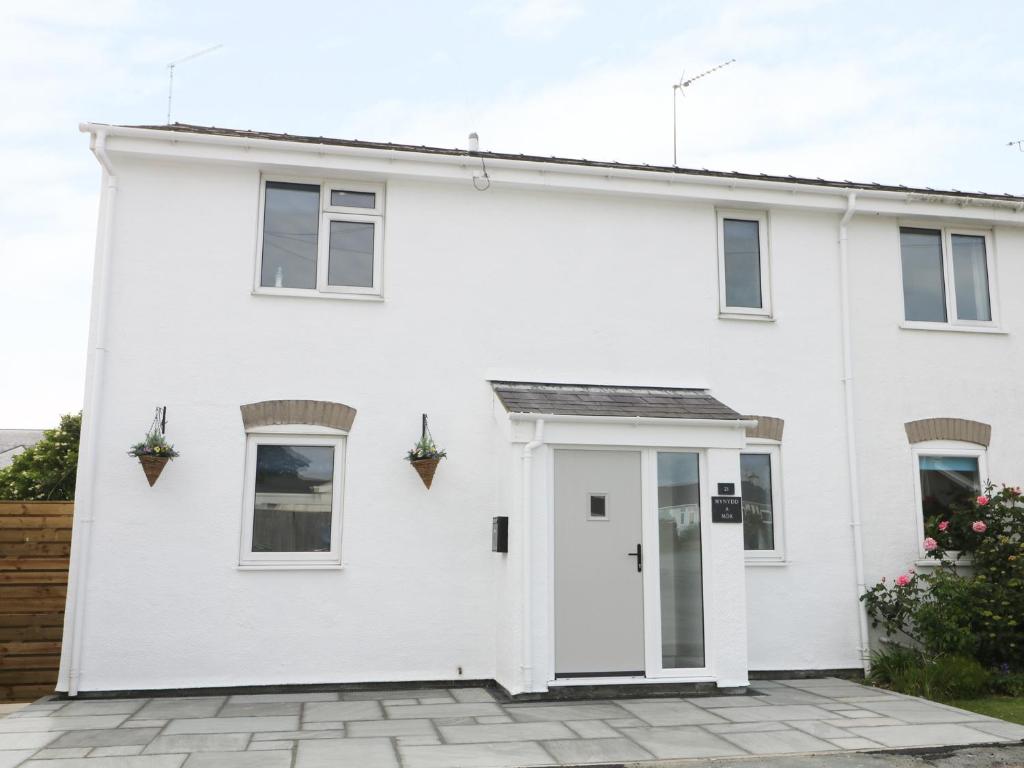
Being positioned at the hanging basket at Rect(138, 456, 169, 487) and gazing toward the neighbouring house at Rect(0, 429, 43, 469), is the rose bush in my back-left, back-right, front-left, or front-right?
back-right

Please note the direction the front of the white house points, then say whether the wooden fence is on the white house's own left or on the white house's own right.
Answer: on the white house's own right

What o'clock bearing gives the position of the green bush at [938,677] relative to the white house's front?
The green bush is roughly at 9 o'clock from the white house.

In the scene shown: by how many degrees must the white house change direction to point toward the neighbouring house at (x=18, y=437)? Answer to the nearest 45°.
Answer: approximately 135° to its right

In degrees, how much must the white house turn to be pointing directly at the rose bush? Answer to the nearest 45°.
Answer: approximately 90° to its left

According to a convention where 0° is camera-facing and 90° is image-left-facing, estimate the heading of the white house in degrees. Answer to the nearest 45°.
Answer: approximately 0°
